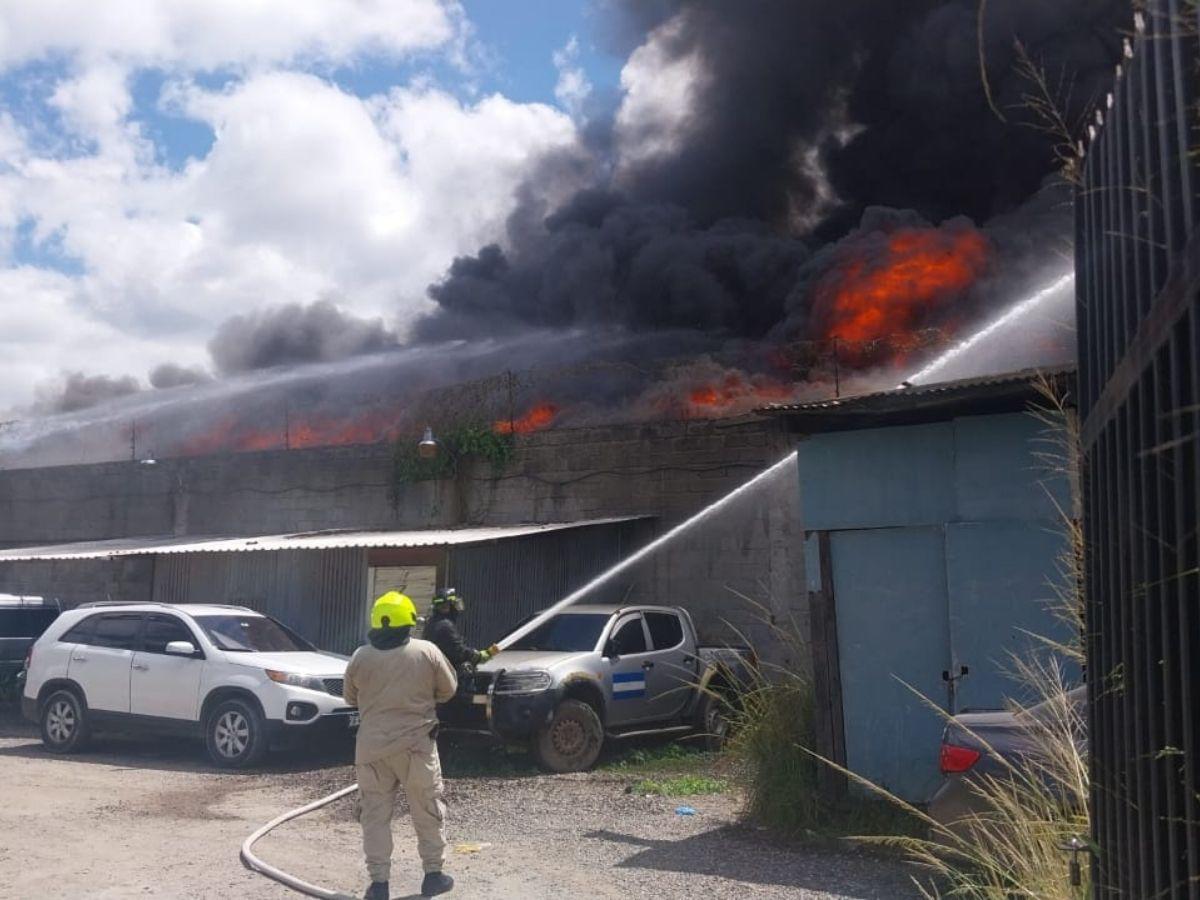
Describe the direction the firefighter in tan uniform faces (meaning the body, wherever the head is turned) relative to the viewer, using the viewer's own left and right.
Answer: facing away from the viewer

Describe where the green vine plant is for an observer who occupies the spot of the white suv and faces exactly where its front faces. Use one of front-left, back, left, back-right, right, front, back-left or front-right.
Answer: left

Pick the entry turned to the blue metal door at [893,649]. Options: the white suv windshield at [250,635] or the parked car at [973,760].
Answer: the white suv windshield

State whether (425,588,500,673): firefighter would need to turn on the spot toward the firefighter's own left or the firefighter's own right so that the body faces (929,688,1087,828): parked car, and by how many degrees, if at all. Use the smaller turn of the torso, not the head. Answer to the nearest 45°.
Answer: approximately 45° to the firefighter's own right

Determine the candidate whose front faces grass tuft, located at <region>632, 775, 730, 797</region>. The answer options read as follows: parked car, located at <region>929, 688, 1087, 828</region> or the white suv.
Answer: the white suv

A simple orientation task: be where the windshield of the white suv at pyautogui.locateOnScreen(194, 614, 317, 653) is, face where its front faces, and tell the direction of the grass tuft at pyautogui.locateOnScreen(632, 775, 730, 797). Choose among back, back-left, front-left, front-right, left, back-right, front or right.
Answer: front

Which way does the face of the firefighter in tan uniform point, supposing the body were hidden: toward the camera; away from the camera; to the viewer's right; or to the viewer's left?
away from the camera

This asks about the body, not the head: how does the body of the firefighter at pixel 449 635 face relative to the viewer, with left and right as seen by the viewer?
facing to the right of the viewer

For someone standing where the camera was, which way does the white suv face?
facing the viewer and to the right of the viewer

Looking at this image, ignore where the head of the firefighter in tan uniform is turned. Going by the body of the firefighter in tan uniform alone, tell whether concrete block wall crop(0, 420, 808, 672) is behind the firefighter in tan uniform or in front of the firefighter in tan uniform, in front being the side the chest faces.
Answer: in front

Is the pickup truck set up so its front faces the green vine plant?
no

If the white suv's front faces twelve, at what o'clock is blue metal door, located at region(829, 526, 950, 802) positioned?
The blue metal door is roughly at 12 o'clock from the white suv.
